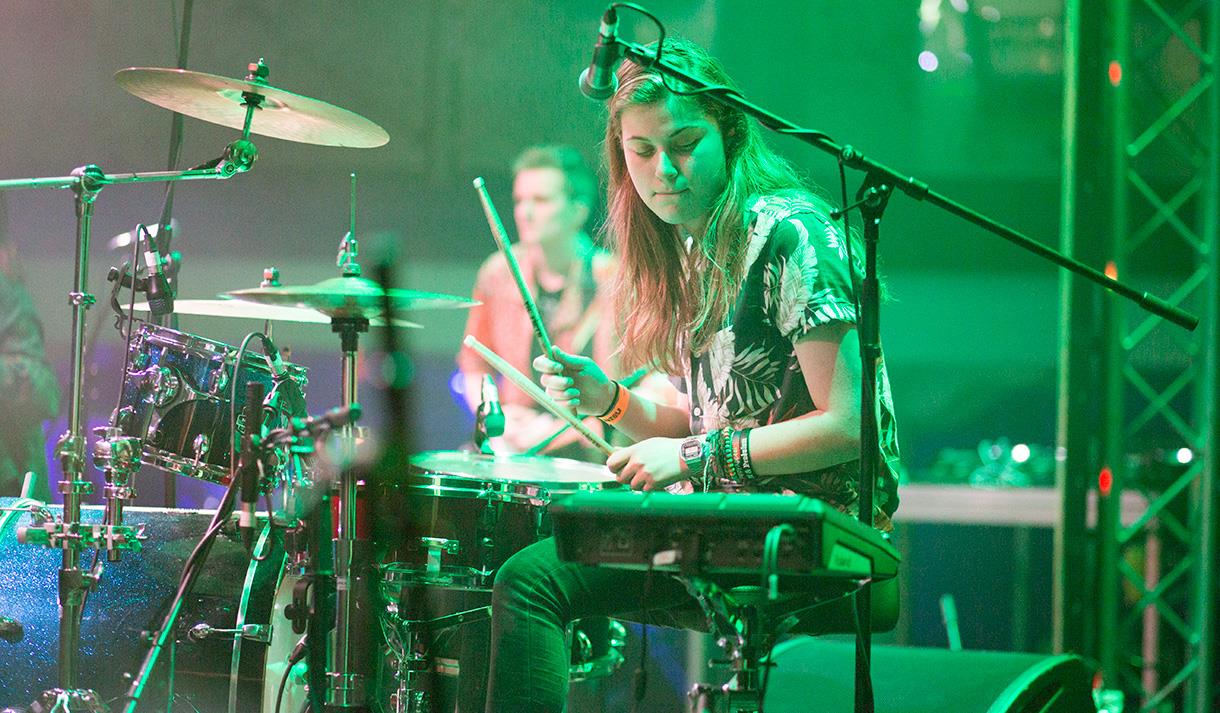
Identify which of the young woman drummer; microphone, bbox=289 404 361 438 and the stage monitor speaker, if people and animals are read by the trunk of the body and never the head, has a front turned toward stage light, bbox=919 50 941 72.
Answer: the stage monitor speaker

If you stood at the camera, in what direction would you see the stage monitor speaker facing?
facing away from the viewer

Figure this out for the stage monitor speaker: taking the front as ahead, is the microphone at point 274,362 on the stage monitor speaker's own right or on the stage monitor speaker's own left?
on the stage monitor speaker's own left

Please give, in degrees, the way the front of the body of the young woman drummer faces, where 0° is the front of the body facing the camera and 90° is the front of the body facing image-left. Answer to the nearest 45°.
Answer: approximately 45°

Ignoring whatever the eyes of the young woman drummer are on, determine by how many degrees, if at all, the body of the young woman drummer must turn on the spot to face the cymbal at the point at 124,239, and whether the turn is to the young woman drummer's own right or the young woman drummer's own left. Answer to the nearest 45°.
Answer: approximately 90° to the young woman drummer's own right

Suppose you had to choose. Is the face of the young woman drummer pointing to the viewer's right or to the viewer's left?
to the viewer's left
